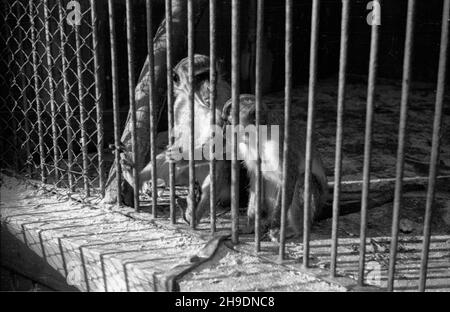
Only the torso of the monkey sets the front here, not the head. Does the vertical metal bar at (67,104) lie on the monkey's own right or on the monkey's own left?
on the monkey's own right

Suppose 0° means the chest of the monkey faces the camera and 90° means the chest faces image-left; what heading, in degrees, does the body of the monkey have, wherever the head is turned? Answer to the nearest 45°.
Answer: approximately 45°

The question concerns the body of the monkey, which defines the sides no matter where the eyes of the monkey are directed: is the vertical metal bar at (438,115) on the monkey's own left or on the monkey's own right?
on the monkey's own left

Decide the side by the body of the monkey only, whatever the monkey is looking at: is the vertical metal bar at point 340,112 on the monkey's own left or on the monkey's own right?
on the monkey's own left
